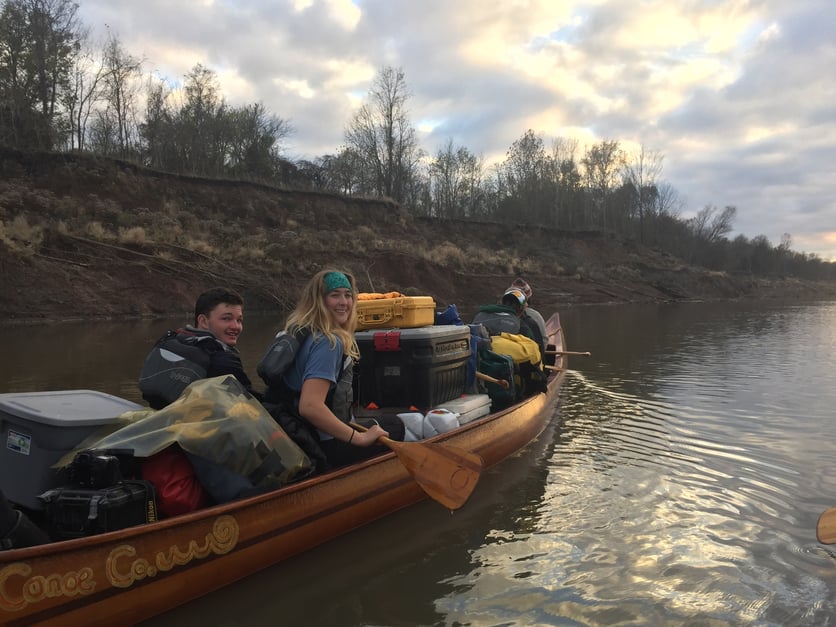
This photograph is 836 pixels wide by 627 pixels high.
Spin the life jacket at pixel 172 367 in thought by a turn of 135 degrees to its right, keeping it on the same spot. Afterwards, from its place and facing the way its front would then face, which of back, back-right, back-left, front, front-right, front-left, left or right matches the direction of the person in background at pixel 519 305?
back-left

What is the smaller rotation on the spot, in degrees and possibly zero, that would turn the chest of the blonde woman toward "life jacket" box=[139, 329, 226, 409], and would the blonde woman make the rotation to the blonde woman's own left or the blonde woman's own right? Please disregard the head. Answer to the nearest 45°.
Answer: approximately 180°

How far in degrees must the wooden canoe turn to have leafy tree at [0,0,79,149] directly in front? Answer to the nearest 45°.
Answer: approximately 45° to its left

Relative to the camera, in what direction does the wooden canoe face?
facing away from the viewer and to the right of the viewer

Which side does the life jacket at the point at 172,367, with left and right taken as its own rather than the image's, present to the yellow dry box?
front

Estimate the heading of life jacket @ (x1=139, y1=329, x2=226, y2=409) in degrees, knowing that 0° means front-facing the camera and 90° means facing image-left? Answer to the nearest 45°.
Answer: approximately 225°

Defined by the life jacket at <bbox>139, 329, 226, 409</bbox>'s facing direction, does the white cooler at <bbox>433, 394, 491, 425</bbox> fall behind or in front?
in front

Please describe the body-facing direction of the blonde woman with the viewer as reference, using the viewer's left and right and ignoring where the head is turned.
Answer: facing to the right of the viewer
